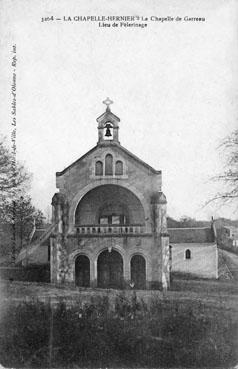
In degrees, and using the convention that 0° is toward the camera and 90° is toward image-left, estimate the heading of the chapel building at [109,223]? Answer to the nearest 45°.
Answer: approximately 0°
